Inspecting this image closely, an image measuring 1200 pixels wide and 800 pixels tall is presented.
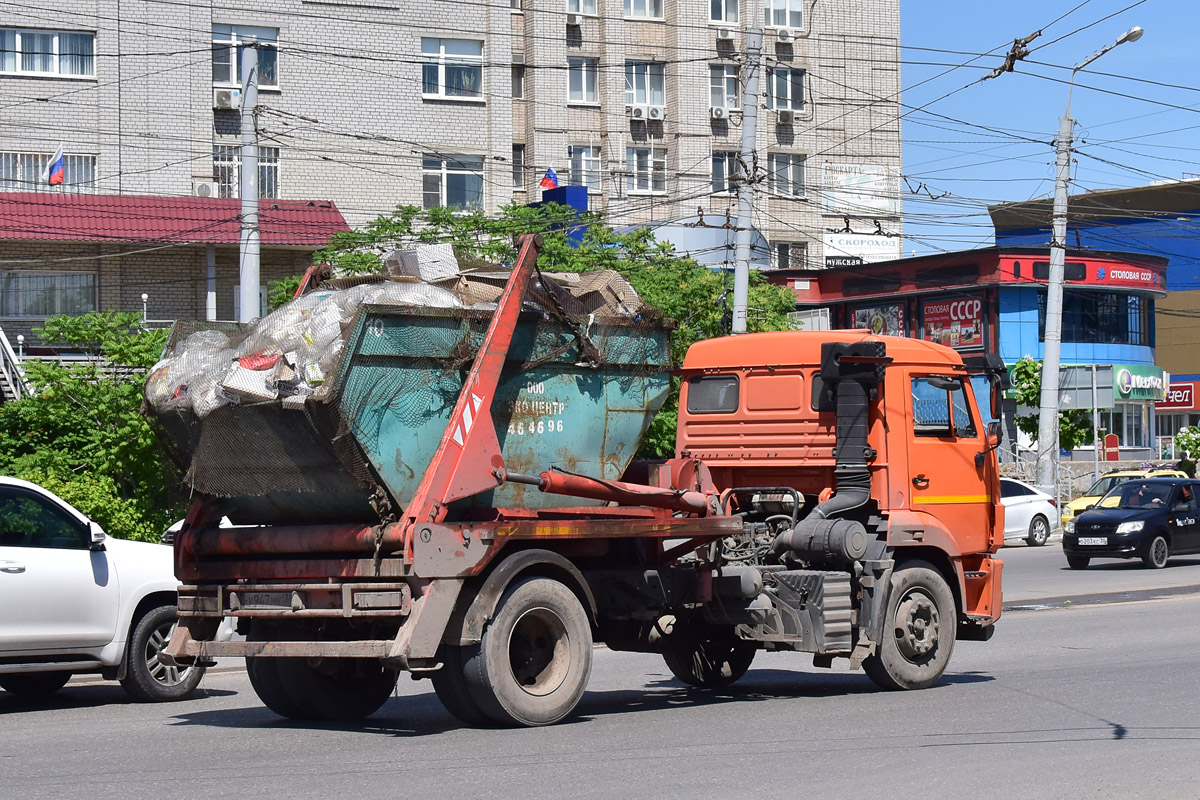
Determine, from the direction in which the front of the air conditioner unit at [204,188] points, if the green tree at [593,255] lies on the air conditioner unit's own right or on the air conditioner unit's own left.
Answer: on the air conditioner unit's own left

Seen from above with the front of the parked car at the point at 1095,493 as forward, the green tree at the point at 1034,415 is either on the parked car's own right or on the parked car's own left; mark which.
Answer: on the parked car's own right

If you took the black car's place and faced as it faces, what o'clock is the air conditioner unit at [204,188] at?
The air conditioner unit is roughly at 2 o'clock from the black car.

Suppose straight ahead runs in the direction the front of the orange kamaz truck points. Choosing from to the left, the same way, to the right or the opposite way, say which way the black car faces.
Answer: the opposite way

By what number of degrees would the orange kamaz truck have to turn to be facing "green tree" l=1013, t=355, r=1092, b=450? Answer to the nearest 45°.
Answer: approximately 45° to its left

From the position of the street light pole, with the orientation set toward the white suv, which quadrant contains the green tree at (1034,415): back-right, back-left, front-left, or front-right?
back-right

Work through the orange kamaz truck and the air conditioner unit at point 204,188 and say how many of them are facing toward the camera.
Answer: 1

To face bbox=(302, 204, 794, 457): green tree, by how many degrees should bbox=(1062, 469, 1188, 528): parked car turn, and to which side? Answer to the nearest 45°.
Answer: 0° — it already faces it

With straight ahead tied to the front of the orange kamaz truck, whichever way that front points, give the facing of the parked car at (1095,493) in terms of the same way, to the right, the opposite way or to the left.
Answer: the opposite way

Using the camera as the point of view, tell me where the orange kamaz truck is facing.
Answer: facing away from the viewer and to the right of the viewer

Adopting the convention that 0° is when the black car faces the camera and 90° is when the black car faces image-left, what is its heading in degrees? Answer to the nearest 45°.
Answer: approximately 45°
